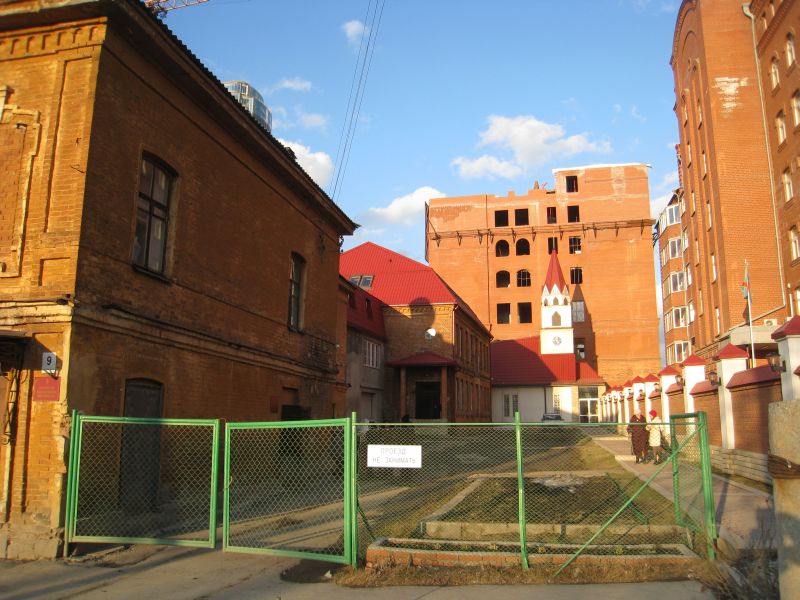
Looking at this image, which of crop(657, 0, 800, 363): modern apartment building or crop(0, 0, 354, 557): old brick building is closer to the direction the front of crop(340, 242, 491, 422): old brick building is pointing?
the old brick building

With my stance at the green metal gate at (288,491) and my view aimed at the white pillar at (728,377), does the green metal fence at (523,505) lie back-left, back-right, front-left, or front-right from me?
front-right

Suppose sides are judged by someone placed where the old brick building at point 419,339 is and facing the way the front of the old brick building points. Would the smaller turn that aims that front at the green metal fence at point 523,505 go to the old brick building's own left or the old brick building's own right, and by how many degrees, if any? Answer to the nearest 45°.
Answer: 0° — it already faces it

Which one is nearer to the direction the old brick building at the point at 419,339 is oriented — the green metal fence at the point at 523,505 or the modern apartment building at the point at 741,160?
the green metal fence

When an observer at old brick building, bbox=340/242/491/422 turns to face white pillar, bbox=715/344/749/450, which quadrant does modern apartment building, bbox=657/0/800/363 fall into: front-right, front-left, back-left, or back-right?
front-left

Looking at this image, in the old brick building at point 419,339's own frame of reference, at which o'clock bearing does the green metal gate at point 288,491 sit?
The green metal gate is roughly at 12 o'clock from the old brick building.

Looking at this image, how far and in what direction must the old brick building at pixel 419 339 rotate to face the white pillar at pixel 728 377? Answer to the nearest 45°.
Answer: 0° — it already faces it

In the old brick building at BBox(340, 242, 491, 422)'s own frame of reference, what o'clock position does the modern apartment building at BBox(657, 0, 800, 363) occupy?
The modern apartment building is roughly at 10 o'clock from the old brick building.

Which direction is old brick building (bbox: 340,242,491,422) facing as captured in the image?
toward the camera

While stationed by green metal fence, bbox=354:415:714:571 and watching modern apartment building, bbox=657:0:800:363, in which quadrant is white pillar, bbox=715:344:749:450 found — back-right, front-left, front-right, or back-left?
front-right

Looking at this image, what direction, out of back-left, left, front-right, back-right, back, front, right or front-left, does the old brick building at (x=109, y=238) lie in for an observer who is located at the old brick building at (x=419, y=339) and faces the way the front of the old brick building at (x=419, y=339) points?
front

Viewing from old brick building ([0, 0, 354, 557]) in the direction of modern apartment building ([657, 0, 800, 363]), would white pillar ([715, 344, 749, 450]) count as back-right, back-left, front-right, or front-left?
front-right
